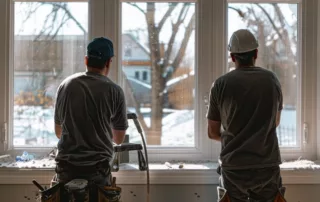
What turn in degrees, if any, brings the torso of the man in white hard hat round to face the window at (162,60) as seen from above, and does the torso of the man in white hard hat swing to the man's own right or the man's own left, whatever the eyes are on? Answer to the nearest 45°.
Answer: approximately 45° to the man's own left

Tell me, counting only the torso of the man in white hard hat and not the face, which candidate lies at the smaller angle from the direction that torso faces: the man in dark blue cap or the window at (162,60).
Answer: the window

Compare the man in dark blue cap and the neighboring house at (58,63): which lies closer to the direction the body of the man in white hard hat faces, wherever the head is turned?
the neighboring house

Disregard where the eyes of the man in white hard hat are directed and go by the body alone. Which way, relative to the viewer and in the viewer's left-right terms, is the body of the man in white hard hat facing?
facing away from the viewer

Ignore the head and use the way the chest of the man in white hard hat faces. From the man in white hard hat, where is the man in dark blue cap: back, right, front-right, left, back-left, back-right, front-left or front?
left

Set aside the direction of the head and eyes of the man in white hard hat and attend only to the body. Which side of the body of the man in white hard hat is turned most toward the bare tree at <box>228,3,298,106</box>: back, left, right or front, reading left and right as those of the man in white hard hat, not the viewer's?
front

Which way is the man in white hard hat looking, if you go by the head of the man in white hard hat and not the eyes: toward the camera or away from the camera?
away from the camera

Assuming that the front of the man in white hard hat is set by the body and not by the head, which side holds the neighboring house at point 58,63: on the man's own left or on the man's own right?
on the man's own left
